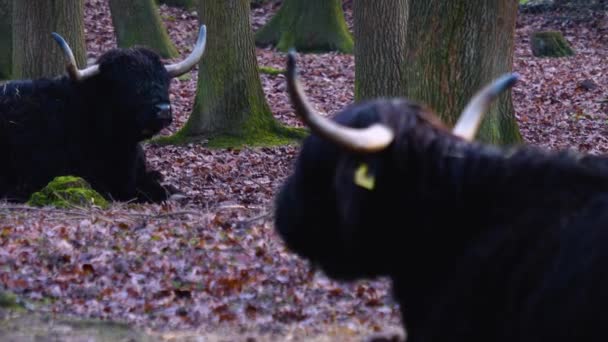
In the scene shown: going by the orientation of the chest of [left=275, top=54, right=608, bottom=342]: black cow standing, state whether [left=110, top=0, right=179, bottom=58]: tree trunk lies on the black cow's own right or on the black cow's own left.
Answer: on the black cow's own right

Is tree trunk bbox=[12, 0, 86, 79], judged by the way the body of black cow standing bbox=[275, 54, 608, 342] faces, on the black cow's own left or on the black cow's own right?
on the black cow's own right

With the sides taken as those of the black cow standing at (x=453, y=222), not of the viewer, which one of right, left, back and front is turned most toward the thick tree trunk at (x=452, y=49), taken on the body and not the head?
right

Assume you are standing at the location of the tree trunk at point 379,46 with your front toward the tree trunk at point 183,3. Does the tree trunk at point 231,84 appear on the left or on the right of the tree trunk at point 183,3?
left

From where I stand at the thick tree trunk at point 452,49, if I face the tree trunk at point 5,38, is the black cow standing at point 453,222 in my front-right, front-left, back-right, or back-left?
back-left

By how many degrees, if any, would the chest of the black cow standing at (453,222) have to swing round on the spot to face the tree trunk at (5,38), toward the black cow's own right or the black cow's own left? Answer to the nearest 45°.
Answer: approximately 45° to the black cow's own right

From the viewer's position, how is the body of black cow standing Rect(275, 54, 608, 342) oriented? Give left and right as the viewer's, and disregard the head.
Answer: facing to the left of the viewer

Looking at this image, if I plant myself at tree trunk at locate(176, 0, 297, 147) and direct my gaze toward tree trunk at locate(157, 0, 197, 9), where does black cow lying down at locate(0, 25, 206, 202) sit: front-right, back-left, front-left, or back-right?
back-left

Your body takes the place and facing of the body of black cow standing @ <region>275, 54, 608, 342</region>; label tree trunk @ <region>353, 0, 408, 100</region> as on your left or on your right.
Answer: on your right

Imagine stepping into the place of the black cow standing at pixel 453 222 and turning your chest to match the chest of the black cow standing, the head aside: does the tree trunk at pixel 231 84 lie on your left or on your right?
on your right

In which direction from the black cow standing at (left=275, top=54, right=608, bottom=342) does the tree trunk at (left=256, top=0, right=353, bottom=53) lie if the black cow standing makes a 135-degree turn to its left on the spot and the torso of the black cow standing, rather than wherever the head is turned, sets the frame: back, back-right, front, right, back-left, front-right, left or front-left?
back-left
